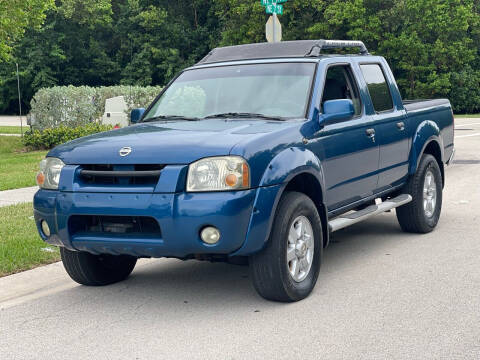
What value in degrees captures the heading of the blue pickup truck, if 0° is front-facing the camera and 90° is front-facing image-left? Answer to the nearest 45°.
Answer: approximately 45°

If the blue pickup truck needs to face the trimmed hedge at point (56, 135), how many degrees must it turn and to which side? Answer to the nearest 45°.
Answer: approximately 135° to its right

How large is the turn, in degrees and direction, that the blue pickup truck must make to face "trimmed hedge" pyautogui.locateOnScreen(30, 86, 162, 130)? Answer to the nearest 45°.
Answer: approximately 135° to its right
